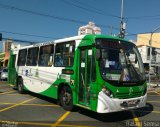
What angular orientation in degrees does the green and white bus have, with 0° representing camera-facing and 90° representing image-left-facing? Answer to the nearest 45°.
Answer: approximately 315°
